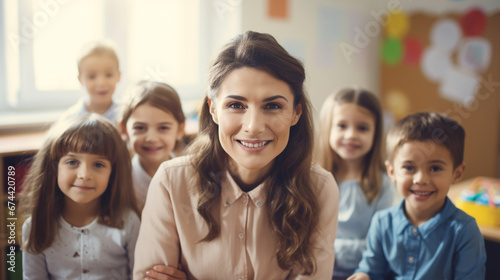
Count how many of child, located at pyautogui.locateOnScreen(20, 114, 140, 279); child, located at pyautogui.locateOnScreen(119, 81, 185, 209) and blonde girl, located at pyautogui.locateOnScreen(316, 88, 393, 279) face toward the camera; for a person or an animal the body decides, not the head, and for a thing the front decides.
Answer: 3

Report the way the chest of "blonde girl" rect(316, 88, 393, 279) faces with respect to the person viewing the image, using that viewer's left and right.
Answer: facing the viewer

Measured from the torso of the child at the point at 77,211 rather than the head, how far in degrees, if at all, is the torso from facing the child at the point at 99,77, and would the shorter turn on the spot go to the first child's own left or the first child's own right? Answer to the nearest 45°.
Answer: approximately 180°

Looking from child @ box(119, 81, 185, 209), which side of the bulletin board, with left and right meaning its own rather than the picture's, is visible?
front

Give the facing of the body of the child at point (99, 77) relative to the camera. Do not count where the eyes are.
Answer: toward the camera

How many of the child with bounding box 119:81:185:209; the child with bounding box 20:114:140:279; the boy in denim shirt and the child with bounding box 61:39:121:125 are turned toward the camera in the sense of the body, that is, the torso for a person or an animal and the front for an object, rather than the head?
4

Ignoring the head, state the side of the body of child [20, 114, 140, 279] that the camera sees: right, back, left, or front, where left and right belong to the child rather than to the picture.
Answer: front
